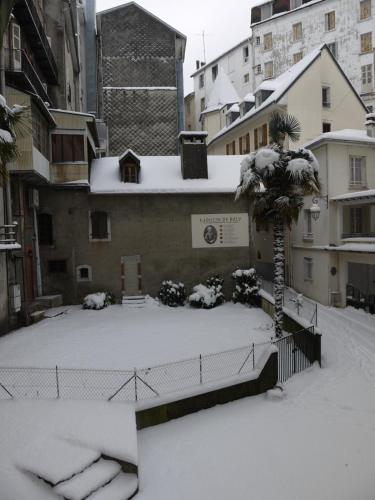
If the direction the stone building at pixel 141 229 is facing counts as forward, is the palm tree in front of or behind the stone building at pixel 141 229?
in front

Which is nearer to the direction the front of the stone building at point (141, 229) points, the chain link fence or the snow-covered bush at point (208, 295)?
the chain link fence

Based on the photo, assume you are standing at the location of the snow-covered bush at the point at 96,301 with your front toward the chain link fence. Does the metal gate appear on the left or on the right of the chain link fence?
left

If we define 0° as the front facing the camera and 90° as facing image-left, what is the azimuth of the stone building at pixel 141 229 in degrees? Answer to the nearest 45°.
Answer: approximately 0°

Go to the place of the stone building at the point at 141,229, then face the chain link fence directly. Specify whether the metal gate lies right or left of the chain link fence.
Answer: left
